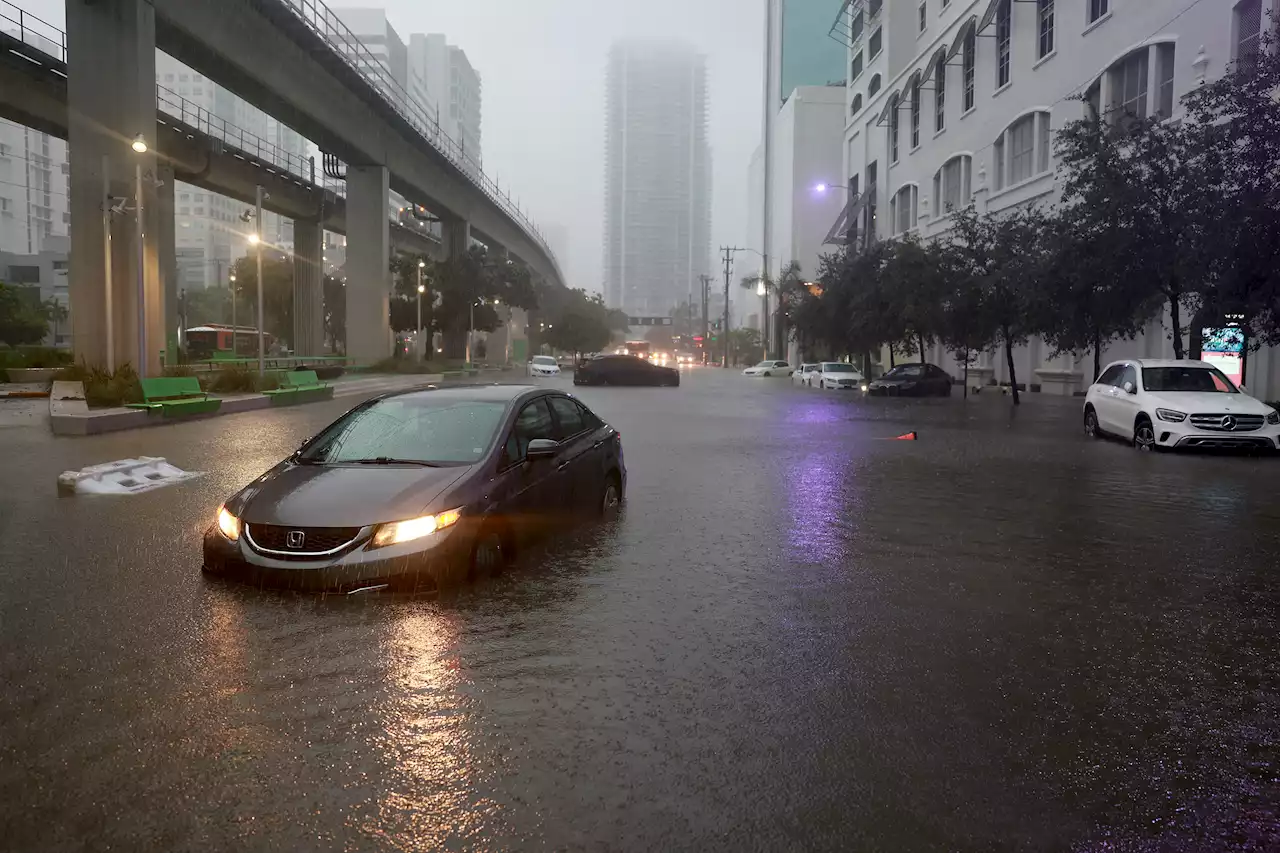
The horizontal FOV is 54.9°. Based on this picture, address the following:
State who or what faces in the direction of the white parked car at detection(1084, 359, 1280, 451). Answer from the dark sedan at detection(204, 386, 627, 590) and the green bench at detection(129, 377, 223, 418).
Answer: the green bench

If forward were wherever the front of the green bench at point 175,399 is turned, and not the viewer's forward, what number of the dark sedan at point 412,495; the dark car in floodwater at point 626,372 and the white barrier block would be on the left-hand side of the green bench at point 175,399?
1

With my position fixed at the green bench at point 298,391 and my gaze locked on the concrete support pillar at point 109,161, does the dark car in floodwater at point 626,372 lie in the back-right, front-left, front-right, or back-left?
back-right

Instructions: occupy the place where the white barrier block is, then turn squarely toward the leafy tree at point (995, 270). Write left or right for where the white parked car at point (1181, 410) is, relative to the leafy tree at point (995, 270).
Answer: right

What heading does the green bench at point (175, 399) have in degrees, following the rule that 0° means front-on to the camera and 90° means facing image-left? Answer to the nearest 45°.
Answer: approximately 315°

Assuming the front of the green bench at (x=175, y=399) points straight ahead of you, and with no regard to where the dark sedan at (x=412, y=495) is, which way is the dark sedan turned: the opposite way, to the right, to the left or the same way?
to the right

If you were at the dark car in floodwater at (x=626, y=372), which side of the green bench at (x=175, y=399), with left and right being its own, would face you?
left

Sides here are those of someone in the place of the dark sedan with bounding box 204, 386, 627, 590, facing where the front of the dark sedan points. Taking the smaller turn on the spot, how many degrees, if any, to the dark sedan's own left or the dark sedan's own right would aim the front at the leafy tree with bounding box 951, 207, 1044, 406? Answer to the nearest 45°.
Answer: approximately 180°

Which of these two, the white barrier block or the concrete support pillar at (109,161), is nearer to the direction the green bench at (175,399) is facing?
the white barrier block

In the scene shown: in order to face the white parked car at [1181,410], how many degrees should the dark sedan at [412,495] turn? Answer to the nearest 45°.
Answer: approximately 180°
